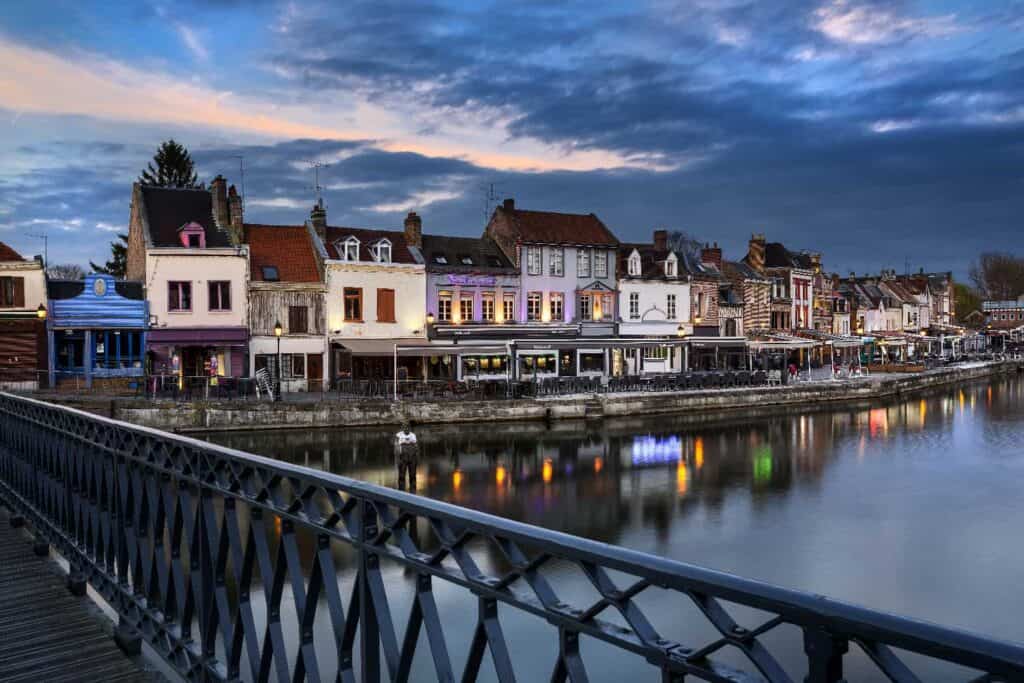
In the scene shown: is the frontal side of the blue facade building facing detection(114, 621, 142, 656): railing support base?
yes

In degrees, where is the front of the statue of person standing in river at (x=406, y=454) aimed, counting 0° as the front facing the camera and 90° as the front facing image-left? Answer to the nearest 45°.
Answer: approximately 0°

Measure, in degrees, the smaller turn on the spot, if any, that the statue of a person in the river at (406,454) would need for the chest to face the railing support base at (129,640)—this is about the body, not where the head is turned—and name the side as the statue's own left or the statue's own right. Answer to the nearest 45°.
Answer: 0° — they already face it

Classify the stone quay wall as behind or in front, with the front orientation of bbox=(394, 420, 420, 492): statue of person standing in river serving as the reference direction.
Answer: behind

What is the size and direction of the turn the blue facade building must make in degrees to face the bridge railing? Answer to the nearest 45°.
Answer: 0° — it already faces it

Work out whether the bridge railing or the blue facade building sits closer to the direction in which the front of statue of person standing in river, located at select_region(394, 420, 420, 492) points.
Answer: the bridge railing

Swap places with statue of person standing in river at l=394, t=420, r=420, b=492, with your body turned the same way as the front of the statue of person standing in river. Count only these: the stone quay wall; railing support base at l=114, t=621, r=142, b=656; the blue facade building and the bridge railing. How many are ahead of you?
2

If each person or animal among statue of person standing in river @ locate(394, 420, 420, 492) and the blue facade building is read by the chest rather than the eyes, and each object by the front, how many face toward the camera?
2

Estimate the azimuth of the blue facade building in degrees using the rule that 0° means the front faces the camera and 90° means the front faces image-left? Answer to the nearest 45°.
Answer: approximately 0°

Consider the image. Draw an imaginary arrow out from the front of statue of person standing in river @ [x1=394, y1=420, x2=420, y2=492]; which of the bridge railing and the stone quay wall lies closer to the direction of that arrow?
the bridge railing

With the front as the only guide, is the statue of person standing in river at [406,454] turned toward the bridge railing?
yes
